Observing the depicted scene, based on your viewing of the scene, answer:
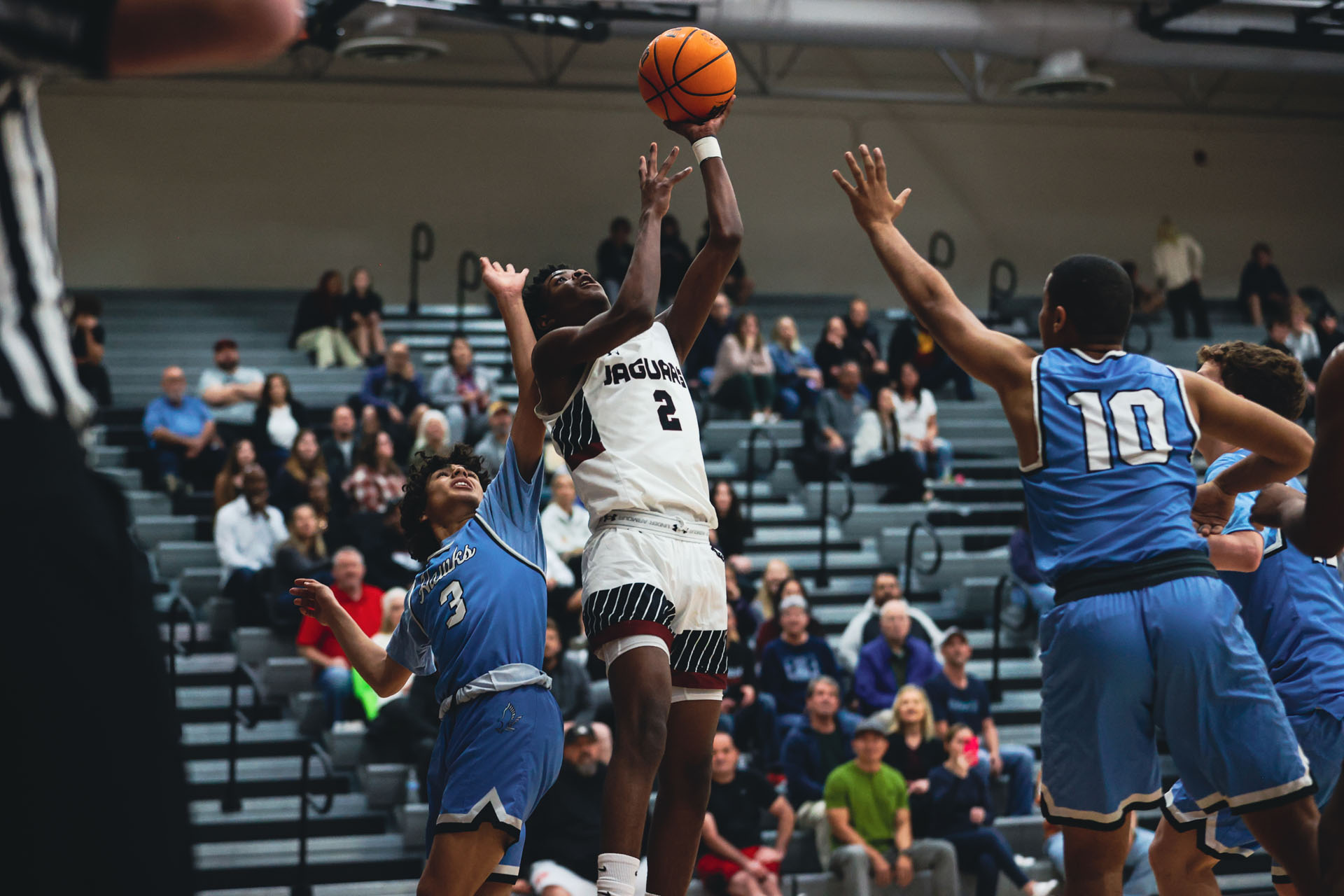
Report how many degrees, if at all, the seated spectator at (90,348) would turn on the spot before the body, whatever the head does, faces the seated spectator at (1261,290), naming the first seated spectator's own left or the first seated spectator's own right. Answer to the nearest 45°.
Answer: approximately 45° to the first seated spectator's own left

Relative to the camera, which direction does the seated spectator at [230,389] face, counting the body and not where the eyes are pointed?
toward the camera

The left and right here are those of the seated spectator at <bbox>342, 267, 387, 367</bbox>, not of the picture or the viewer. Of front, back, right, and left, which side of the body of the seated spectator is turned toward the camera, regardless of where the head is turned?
front

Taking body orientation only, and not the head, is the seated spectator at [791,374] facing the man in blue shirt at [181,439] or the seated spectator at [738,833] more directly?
the seated spectator

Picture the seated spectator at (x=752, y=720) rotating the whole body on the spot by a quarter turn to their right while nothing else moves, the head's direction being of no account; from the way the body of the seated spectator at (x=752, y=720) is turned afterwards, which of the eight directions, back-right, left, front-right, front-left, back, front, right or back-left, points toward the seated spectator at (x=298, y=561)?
front

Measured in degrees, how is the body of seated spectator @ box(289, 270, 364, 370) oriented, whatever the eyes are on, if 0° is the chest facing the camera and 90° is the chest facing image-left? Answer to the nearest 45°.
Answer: approximately 315°

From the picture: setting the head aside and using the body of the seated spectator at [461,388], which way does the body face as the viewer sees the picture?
toward the camera

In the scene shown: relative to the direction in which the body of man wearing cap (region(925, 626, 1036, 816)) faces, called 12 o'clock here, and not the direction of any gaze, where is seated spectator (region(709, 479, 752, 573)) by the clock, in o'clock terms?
The seated spectator is roughly at 6 o'clock from the man wearing cap.

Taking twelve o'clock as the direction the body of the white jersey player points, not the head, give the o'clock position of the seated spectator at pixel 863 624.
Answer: The seated spectator is roughly at 8 o'clock from the white jersey player.

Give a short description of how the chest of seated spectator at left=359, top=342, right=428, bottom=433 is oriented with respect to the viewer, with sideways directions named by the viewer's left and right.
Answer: facing the viewer

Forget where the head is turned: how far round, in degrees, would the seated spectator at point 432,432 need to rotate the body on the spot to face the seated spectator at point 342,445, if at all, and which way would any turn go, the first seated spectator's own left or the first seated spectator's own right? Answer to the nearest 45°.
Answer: approximately 90° to the first seated spectator's own right

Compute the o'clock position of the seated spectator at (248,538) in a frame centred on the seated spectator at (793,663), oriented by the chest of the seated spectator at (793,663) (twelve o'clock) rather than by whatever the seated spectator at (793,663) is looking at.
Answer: the seated spectator at (248,538) is roughly at 3 o'clock from the seated spectator at (793,663).

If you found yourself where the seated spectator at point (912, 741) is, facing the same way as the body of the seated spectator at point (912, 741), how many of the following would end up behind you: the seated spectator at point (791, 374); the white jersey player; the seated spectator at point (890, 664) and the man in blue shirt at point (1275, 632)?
2

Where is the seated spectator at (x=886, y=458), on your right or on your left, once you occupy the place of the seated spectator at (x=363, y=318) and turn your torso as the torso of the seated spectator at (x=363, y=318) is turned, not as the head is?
on your left

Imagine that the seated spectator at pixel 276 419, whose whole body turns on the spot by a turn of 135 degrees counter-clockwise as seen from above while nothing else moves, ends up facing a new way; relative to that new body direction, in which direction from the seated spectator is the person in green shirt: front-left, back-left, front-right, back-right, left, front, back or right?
right

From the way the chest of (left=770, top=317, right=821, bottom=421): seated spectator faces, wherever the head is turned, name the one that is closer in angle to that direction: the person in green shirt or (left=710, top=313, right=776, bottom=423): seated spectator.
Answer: the person in green shirt
